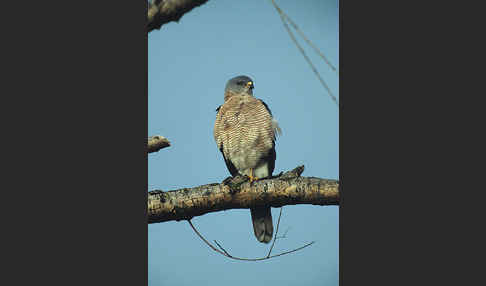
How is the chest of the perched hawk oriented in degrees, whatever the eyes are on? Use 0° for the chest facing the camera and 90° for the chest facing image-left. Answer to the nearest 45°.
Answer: approximately 0°
